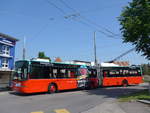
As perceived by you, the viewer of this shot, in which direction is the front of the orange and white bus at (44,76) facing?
facing the viewer and to the left of the viewer

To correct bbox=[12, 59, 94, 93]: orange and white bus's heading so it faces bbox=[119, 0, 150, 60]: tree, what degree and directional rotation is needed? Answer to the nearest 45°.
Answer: approximately 135° to its left
